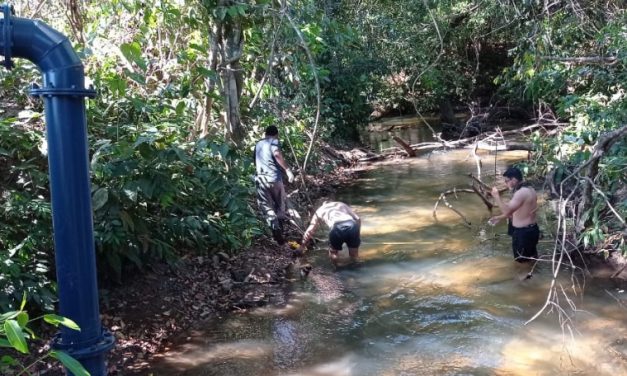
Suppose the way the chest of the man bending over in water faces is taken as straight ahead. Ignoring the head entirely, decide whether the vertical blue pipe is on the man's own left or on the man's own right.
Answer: on the man's own left

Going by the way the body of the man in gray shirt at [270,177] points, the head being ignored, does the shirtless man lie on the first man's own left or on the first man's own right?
on the first man's own right

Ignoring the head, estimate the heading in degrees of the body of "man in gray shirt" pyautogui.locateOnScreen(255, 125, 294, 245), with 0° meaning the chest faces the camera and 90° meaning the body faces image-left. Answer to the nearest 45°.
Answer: approximately 225°

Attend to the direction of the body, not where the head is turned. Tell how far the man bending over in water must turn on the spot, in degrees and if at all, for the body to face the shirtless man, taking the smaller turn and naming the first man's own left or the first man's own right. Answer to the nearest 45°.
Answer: approximately 135° to the first man's own right

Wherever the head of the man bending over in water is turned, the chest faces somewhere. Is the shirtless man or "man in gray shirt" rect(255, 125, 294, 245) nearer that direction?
the man in gray shirt

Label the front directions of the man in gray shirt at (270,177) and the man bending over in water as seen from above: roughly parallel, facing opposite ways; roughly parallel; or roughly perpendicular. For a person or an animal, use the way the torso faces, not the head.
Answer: roughly perpendicular

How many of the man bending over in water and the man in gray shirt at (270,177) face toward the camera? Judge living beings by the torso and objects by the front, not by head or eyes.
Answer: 0

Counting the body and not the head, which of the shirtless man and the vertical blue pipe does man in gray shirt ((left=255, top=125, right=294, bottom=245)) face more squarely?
the shirtless man

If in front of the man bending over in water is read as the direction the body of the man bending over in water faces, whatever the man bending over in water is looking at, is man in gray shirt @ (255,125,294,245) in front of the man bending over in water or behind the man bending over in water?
in front

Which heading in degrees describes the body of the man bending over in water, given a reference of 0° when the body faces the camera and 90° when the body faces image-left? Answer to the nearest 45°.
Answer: approximately 135°

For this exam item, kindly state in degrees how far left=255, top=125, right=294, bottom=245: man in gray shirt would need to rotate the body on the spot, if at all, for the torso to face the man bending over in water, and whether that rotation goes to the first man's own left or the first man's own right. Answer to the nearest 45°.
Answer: approximately 90° to the first man's own right
